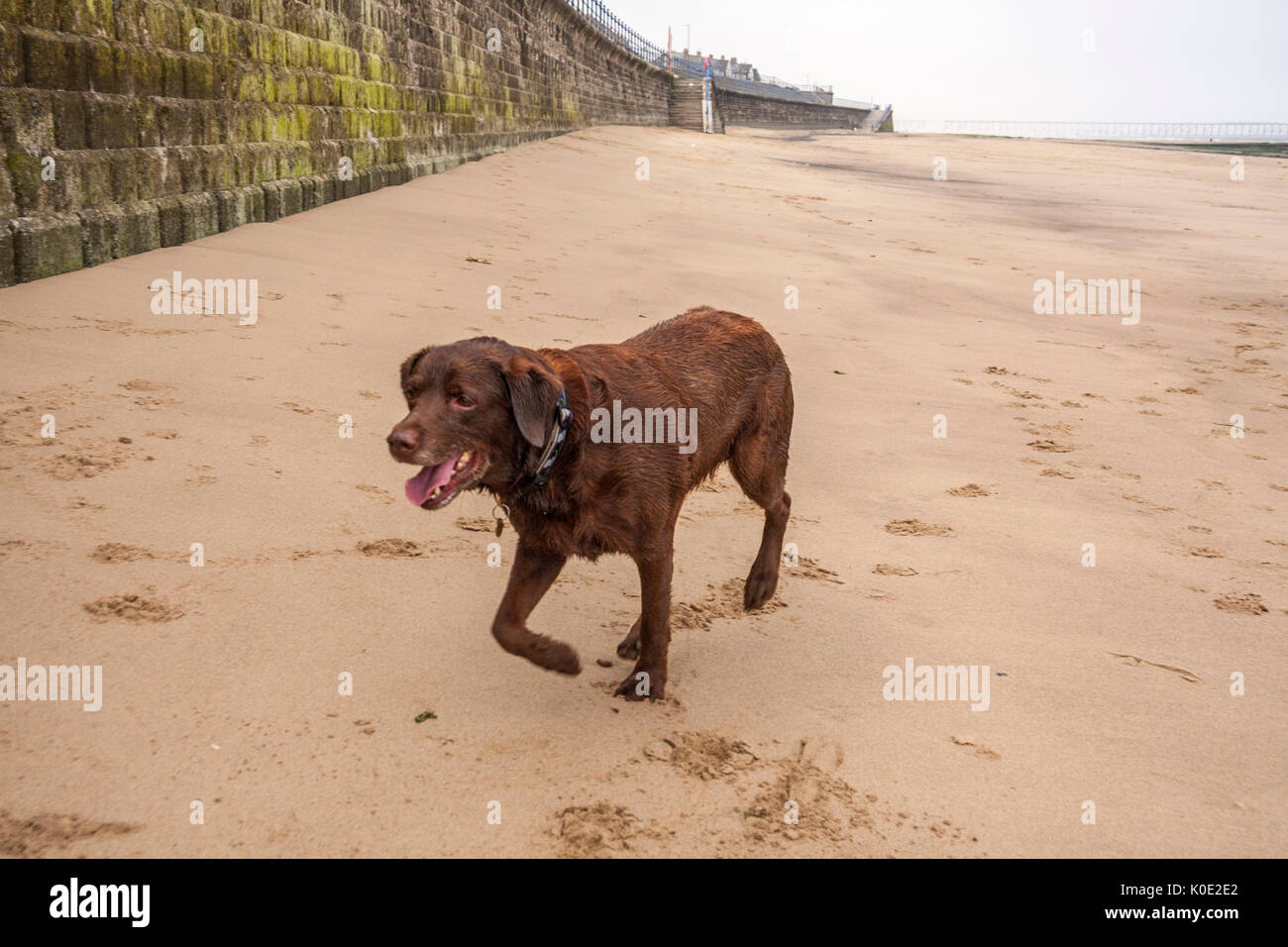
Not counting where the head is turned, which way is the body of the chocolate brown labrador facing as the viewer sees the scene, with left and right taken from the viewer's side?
facing the viewer and to the left of the viewer

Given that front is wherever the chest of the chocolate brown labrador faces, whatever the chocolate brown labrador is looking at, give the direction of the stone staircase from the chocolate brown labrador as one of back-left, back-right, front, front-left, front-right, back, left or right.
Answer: back-right
